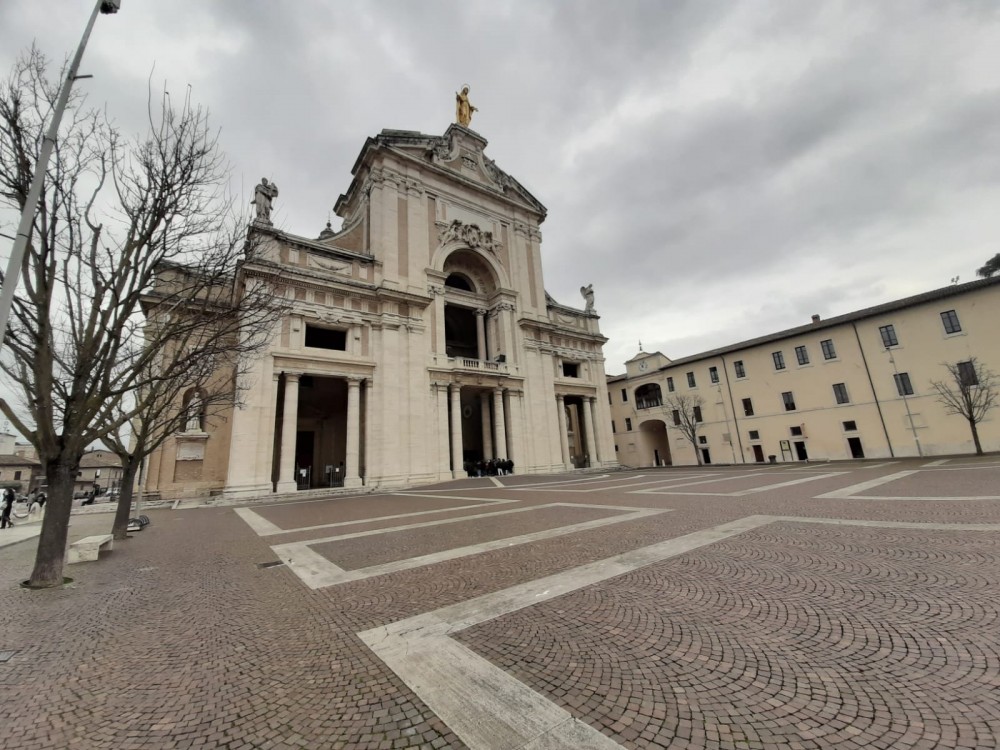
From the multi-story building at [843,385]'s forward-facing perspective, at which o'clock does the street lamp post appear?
The street lamp post is roughly at 11 o'clock from the multi-story building.

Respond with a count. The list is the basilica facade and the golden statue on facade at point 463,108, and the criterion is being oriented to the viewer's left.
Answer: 0

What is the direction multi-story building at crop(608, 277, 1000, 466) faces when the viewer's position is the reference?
facing the viewer and to the left of the viewer

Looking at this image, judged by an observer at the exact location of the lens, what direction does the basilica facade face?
facing the viewer and to the right of the viewer

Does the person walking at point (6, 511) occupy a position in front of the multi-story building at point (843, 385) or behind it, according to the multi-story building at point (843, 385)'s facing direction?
in front

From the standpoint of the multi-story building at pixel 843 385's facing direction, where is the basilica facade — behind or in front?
in front

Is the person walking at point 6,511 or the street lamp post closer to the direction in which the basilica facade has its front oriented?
the street lamp post

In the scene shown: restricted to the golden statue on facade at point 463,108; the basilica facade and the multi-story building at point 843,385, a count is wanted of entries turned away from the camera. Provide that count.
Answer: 0

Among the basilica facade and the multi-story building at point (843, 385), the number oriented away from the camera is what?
0

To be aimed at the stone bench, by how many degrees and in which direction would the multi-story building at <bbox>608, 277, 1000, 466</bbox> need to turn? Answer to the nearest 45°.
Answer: approximately 45° to its left
